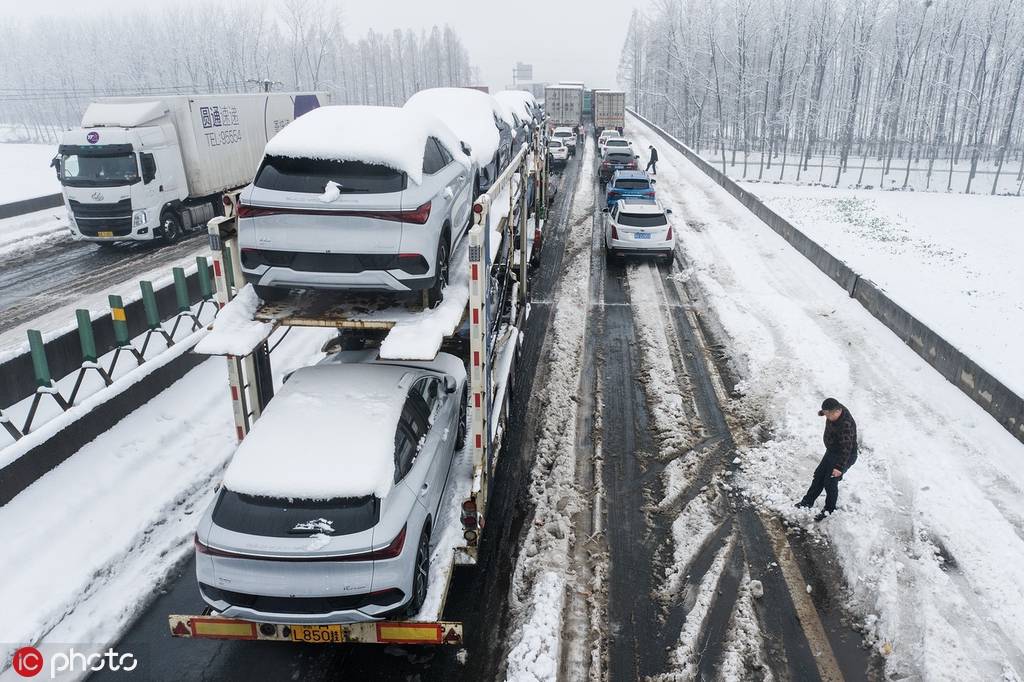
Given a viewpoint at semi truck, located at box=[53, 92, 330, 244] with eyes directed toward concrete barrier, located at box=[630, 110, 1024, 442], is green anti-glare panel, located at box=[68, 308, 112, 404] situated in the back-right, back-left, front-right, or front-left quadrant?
front-right

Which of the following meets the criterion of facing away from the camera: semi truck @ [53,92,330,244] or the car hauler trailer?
the car hauler trailer

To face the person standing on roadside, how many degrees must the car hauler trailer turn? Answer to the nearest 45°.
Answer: approximately 90° to its right

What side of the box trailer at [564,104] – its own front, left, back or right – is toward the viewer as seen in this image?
back

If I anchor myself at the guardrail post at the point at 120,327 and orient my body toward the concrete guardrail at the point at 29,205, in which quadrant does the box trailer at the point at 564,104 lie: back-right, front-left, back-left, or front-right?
front-right

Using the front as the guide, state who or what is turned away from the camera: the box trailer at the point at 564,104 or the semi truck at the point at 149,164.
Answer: the box trailer

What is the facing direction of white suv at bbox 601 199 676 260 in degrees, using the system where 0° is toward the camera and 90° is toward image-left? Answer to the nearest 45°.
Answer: approximately 180°

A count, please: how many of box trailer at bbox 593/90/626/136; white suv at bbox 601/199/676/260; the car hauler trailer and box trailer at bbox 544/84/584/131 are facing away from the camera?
4

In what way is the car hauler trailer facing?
away from the camera

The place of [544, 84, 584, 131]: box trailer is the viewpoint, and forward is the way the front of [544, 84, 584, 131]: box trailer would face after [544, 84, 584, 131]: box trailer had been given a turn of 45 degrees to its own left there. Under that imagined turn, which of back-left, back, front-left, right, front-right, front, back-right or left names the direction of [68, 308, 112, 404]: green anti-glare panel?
back-left

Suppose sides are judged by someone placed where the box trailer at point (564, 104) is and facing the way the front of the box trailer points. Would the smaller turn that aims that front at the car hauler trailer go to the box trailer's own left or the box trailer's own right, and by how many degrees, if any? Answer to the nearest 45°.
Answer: approximately 180°

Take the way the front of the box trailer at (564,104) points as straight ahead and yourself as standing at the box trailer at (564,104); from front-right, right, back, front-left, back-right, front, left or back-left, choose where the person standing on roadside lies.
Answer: back

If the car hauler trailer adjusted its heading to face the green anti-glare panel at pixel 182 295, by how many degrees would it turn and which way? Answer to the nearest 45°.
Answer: approximately 45° to its left

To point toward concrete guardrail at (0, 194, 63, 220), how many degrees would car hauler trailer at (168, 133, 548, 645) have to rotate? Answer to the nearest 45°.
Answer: approximately 45° to its left

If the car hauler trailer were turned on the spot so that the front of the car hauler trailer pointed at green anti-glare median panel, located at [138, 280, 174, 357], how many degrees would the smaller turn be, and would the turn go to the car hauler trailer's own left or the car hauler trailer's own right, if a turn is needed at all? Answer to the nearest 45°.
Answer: approximately 45° to the car hauler trailer's own left

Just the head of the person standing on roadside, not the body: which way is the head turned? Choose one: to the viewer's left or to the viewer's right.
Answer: to the viewer's left

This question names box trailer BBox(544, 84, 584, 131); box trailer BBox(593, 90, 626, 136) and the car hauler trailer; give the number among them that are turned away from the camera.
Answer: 3

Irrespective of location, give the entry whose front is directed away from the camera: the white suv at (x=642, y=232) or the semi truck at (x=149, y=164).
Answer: the white suv

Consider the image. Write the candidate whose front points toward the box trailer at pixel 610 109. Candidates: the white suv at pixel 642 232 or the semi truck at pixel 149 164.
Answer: the white suv

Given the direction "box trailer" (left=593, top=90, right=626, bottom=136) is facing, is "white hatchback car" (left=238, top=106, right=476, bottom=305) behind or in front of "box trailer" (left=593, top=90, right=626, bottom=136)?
behind
